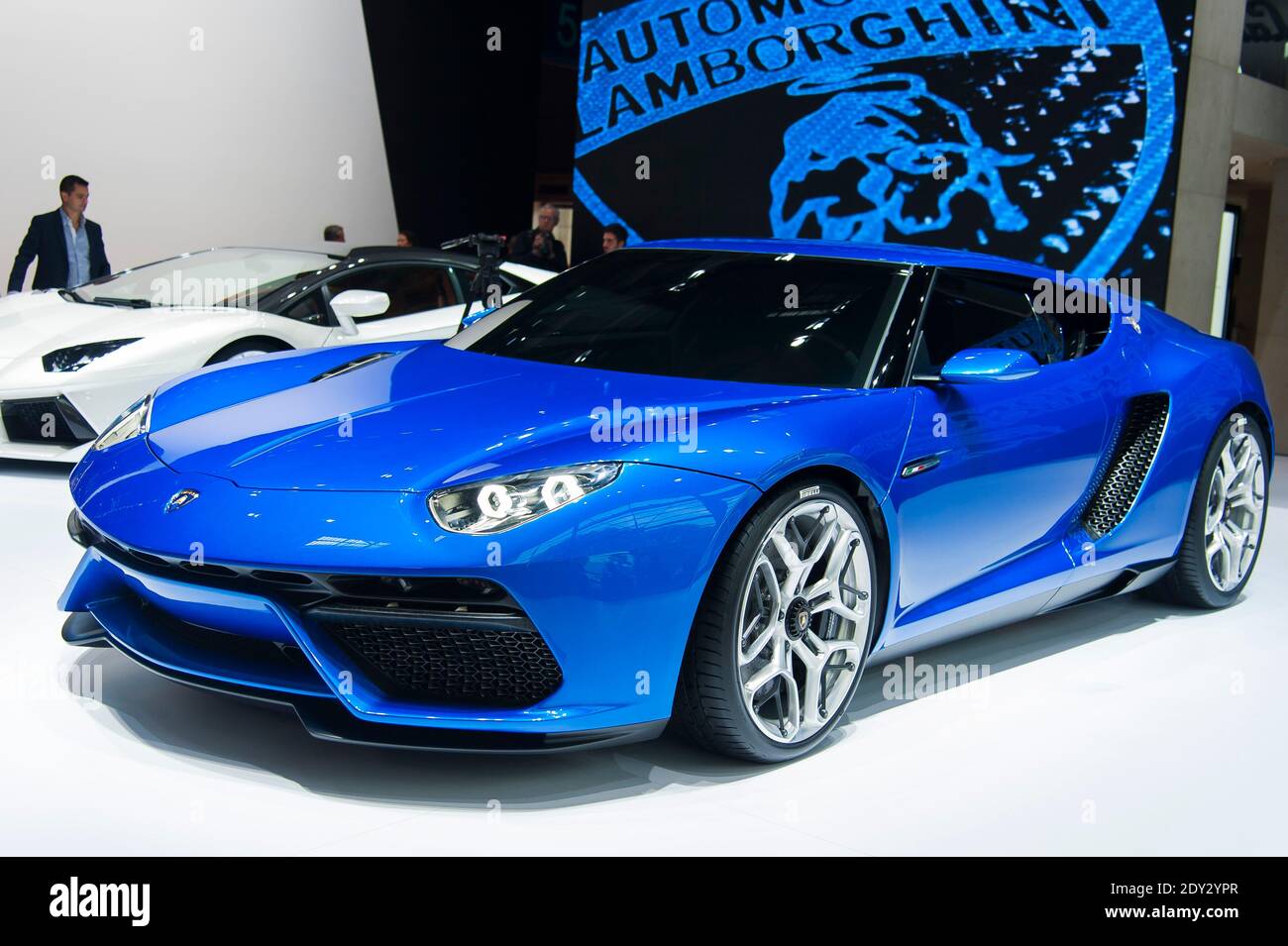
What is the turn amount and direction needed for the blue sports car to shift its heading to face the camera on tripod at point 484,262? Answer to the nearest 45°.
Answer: approximately 135° to its right

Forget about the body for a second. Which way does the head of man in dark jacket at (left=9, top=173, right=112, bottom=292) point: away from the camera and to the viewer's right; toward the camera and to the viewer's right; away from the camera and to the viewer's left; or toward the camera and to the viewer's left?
toward the camera and to the viewer's right

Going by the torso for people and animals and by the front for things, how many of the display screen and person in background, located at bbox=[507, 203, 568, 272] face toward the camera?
2

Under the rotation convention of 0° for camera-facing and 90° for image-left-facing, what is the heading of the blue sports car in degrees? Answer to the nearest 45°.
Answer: approximately 45°

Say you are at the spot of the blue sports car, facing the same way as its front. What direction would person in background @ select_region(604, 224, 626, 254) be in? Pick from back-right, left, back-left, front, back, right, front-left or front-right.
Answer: back-right

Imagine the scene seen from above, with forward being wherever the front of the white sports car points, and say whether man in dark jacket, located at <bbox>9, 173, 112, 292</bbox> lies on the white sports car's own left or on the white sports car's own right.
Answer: on the white sports car's own right

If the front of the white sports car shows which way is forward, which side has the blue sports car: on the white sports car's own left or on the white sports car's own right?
on the white sports car's own left

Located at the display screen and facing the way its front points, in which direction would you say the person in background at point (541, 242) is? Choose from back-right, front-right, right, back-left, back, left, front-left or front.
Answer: right
